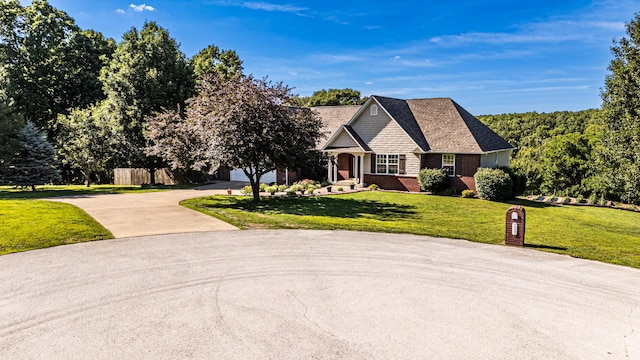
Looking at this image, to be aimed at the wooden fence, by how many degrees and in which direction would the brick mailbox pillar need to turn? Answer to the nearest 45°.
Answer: approximately 90° to its right

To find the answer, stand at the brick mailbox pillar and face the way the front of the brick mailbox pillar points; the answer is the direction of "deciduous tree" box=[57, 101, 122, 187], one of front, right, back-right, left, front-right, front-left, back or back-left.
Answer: right

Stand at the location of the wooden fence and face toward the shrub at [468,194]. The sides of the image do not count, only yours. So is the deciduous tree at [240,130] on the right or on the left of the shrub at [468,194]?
right

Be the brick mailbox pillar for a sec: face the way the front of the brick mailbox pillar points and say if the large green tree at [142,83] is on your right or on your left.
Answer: on your right

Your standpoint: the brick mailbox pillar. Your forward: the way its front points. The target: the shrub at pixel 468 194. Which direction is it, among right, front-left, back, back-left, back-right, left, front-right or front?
back

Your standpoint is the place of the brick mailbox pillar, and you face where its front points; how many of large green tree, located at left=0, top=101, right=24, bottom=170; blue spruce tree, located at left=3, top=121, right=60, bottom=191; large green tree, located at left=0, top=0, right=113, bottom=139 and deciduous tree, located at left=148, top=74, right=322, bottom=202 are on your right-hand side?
4

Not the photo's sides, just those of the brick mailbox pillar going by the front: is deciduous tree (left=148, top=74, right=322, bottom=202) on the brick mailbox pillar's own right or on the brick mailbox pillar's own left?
on the brick mailbox pillar's own right

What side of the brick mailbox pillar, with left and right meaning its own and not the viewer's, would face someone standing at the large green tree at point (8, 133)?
right

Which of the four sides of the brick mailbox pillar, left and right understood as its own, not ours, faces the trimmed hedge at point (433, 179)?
back

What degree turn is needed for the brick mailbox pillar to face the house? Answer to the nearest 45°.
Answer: approximately 135° to its right

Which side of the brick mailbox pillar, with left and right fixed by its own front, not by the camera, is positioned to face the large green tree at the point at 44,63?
right

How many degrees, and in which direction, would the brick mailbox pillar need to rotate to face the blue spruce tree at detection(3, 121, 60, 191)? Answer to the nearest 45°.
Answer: approximately 90° to its right

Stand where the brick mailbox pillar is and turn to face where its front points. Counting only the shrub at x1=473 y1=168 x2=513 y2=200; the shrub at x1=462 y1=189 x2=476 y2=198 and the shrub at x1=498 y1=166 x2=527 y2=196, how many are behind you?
3

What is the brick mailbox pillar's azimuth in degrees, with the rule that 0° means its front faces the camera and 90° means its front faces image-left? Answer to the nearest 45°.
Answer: approximately 0°
